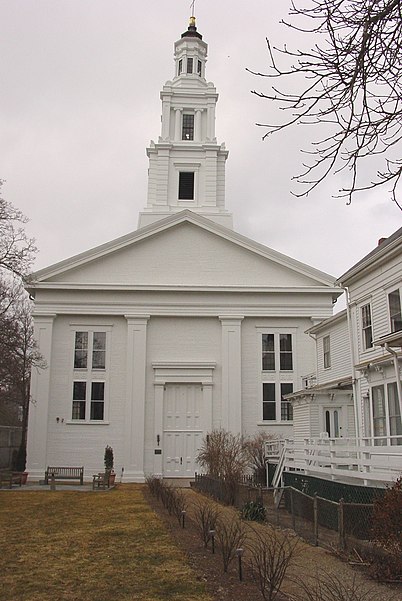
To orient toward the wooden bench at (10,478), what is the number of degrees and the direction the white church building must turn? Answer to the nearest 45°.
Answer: approximately 45° to its right

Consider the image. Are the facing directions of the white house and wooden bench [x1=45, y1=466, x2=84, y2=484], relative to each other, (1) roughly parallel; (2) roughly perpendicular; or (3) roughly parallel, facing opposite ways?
roughly perpendicular

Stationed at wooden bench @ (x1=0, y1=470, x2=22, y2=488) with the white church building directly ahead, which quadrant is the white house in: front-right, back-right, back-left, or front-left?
front-right

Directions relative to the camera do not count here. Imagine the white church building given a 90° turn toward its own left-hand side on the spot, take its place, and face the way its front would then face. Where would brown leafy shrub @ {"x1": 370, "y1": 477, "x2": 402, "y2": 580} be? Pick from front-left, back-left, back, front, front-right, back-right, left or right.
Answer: right

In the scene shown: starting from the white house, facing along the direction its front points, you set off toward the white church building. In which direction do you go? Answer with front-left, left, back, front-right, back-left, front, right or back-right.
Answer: right

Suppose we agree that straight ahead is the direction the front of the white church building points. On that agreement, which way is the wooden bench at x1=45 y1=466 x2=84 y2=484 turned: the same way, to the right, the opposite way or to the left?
the same way

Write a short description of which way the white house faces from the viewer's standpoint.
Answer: facing the viewer and to the left of the viewer

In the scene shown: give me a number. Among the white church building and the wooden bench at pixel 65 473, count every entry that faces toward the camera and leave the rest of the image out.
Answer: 2

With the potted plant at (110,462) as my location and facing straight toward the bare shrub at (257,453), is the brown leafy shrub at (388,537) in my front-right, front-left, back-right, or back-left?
front-right

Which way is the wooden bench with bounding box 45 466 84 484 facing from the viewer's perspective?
toward the camera

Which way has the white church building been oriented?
toward the camera

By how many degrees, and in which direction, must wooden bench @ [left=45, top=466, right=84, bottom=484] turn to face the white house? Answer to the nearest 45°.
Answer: approximately 45° to its left
